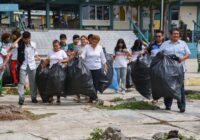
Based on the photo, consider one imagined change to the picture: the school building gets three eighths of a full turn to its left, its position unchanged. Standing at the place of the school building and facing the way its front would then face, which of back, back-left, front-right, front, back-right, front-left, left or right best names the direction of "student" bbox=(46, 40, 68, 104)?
back-right

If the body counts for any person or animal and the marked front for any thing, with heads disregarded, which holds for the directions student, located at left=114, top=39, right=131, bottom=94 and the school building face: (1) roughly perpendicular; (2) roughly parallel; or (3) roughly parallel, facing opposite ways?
roughly parallel

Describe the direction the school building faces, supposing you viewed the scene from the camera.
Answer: facing the viewer

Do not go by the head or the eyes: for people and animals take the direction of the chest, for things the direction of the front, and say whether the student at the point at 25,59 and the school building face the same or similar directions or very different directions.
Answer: same or similar directions

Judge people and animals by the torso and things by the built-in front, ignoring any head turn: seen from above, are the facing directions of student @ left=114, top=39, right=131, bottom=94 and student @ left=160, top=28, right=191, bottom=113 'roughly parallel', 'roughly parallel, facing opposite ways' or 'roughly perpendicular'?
roughly parallel

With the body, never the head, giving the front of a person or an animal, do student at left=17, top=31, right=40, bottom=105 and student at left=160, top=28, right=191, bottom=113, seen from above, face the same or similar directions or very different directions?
same or similar directions

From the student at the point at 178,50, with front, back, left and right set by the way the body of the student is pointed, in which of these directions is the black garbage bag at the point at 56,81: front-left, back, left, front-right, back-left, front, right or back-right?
right

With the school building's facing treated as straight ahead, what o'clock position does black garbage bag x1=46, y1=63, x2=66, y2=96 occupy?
The black garbage bag is roughly at 12 o'clock from the school building.

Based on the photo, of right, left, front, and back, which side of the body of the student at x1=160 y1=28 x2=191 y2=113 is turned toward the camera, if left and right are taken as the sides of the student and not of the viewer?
front

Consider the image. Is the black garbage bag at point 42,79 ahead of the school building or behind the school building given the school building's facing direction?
ahead

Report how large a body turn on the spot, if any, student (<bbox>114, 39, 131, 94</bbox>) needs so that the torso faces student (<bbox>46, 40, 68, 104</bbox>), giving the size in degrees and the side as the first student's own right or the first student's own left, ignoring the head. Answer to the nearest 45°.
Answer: approximately 45° to the first student's own right

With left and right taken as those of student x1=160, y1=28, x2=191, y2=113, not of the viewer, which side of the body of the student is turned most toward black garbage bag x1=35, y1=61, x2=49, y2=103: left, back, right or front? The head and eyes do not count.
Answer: right

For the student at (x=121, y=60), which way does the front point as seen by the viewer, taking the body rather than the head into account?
toward the camera

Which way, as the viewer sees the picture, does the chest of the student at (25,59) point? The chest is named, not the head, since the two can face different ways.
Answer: toward the camera

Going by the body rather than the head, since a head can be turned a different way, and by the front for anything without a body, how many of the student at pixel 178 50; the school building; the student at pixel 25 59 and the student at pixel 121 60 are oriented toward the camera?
4

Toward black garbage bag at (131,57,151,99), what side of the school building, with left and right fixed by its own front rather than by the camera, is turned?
front
